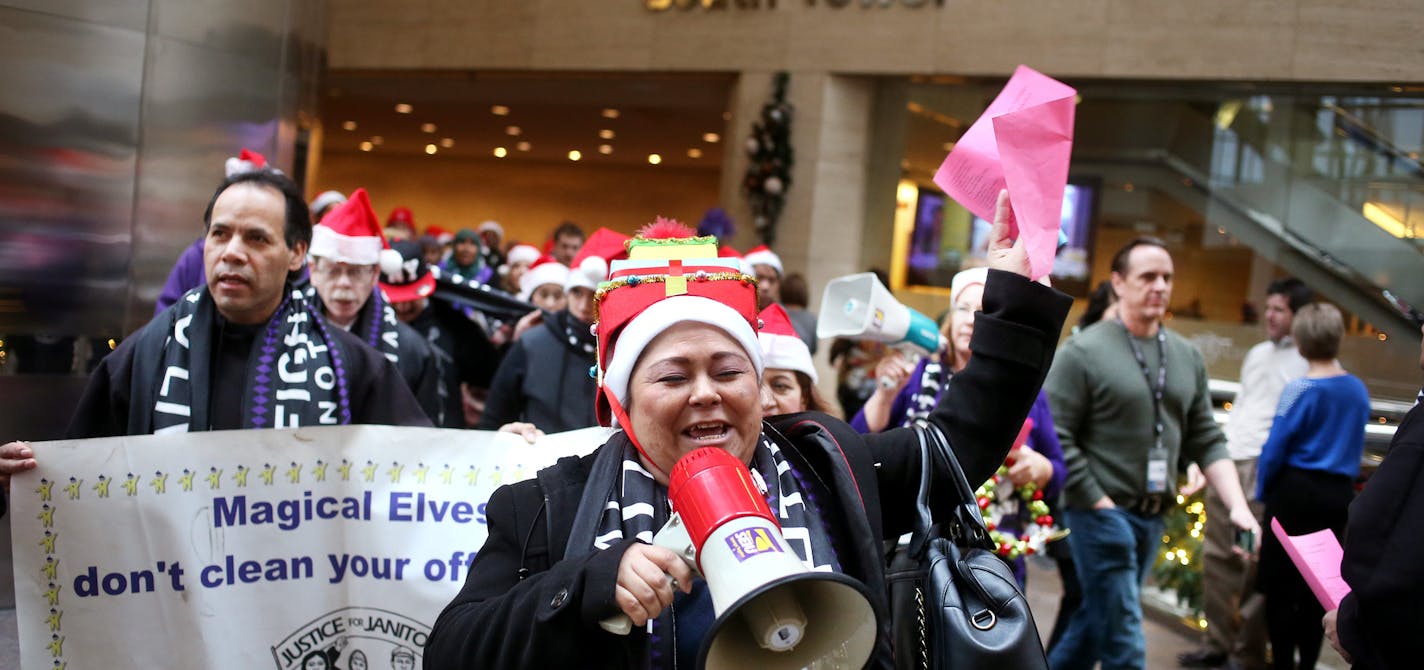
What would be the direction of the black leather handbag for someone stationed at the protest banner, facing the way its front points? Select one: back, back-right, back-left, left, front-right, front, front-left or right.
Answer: front-left

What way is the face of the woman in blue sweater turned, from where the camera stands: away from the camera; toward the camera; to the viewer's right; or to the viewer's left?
away from the camera

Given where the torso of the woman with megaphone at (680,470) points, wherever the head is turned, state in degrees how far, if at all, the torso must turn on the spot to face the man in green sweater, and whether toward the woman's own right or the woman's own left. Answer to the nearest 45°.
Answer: approximately 135° to the woman's own left

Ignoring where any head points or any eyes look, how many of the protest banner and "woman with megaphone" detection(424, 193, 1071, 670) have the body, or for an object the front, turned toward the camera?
2

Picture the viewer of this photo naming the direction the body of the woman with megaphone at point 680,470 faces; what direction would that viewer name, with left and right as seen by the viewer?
facing the viewer

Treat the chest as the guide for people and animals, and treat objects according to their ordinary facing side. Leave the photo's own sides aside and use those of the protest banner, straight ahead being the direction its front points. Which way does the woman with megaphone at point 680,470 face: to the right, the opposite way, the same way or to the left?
the same way

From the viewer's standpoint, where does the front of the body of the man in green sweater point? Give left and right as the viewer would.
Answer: facing the viewer and to the right of the viewer

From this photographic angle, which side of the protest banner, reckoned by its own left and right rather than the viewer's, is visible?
front

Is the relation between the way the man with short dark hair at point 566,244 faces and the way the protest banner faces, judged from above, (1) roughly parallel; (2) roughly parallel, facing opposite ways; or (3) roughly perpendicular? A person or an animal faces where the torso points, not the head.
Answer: roughly parallel

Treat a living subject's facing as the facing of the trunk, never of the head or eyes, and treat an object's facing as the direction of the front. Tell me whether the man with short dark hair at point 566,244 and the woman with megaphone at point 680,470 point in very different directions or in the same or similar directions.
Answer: same or similar directions

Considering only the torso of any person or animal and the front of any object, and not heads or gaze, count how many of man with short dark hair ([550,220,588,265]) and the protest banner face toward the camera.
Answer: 2

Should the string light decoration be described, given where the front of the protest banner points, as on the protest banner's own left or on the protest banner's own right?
on the protest banner's own left

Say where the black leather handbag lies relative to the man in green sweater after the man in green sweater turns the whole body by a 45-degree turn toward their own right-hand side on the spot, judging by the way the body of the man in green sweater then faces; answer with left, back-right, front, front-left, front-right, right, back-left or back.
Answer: front

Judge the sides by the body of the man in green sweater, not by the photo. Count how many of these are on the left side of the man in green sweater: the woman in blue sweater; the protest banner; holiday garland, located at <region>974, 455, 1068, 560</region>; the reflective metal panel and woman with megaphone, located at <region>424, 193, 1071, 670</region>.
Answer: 1

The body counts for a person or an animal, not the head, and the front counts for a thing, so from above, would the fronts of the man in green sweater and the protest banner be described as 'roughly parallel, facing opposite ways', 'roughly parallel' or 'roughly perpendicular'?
roughly parallel

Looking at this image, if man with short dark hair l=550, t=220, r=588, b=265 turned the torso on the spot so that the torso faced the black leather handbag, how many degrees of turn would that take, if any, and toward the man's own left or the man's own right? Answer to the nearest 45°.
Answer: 0° — they already face it
